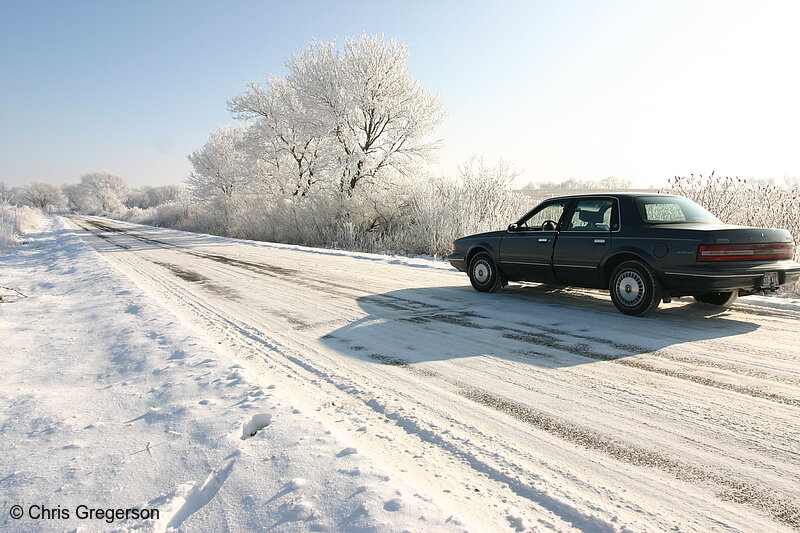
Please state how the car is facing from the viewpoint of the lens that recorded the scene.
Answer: facing away from the viewer and to the left of the viewer

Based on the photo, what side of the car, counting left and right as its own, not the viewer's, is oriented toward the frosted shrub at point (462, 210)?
front

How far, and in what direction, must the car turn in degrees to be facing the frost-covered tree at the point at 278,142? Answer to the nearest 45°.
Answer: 0° — it already faces it

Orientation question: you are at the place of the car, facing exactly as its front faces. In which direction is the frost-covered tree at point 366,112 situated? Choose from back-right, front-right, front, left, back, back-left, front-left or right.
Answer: front

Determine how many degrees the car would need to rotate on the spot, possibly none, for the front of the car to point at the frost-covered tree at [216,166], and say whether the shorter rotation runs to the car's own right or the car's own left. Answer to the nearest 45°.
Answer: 0° — it already faces it
